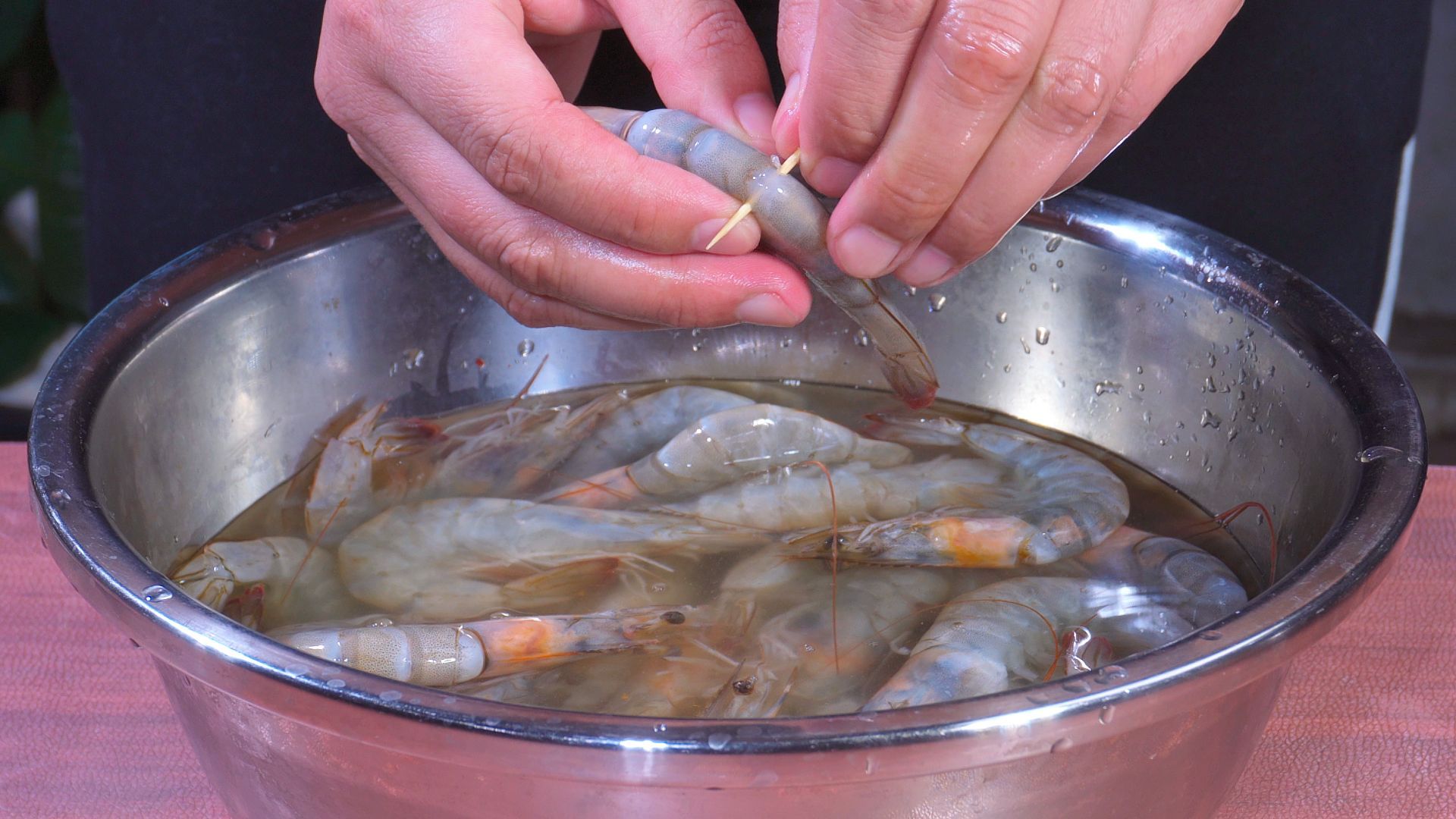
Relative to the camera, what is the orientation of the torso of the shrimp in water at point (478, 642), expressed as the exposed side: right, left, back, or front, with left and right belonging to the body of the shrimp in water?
right

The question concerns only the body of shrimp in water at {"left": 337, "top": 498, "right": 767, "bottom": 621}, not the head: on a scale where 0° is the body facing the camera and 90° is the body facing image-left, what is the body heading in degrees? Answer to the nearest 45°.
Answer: approximately 270°

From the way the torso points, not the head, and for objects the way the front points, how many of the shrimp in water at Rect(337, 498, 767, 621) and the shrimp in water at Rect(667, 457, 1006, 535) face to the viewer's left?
1

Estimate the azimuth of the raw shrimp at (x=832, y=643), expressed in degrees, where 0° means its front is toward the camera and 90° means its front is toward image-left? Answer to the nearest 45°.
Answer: approximately 45°
